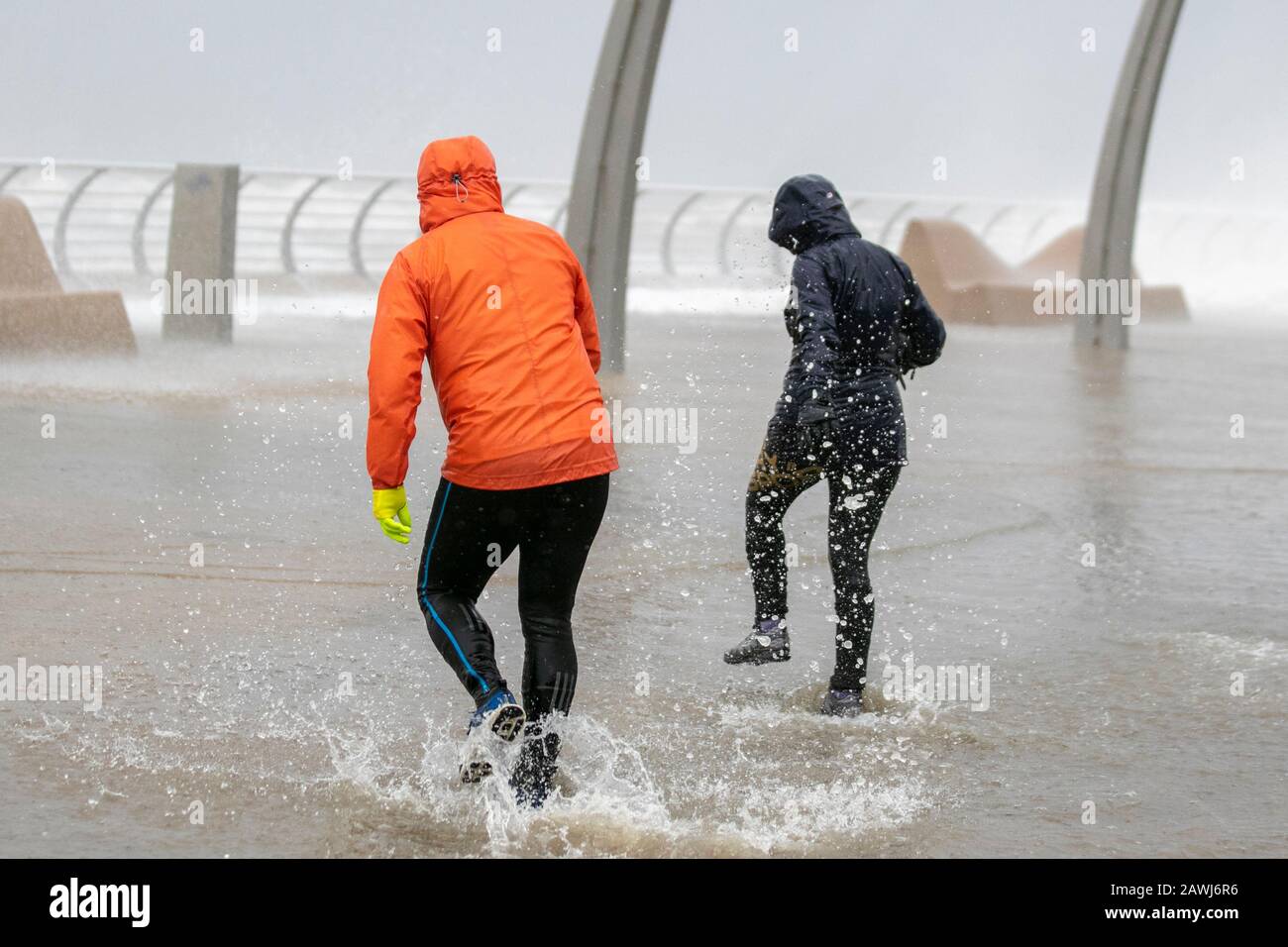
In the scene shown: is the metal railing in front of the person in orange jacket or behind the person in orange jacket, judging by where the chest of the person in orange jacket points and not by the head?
in front

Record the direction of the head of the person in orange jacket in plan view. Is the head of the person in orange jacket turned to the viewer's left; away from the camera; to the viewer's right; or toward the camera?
away from the camera

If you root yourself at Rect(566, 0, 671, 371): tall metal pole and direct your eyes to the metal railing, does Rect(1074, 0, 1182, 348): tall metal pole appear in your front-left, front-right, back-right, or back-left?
front-right

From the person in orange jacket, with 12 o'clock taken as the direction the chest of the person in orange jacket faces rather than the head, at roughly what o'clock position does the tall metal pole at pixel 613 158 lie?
The tall metal pole is roughly at 12 o'clock from the person in orange jacket.

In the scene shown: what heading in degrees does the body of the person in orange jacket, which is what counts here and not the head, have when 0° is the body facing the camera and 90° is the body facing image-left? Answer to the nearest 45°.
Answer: approximately 180°

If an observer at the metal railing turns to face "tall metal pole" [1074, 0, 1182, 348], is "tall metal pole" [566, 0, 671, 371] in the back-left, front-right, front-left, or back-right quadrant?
front-right
